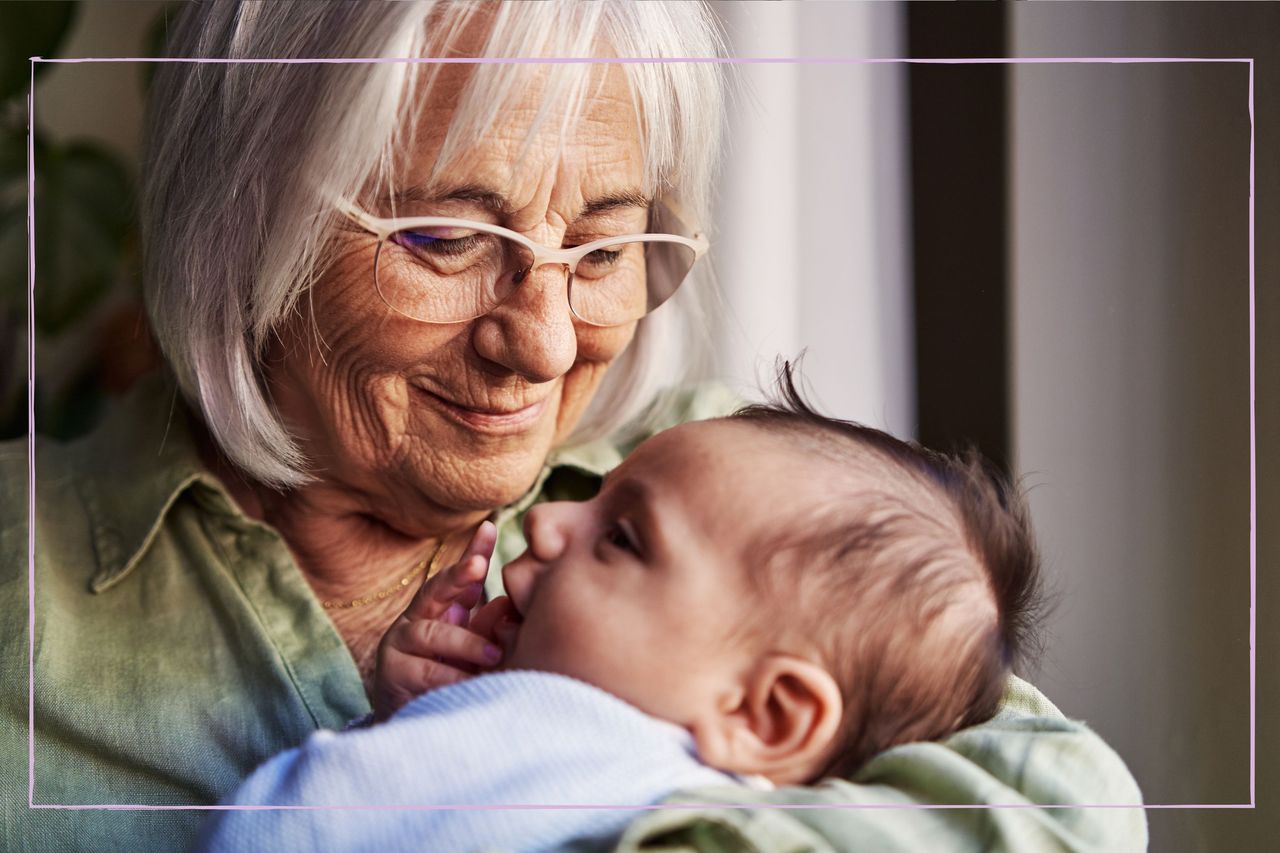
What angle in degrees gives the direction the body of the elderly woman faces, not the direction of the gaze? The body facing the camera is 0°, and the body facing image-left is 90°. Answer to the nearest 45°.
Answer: approximately 315°

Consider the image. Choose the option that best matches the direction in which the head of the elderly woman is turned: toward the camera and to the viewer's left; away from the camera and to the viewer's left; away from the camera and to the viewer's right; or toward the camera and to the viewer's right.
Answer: toward the camera and to the viewer's right
